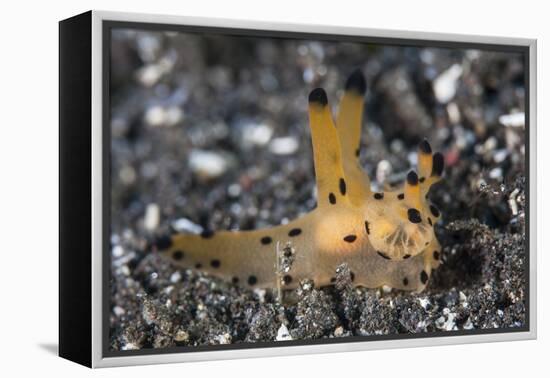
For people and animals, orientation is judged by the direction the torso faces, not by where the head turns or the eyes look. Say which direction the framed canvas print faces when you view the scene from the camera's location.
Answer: facing the viewer and to the right of the viewer
